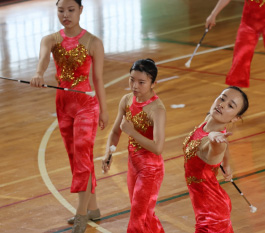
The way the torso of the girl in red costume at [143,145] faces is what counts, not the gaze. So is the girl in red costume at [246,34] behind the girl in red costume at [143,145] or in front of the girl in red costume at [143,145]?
behind

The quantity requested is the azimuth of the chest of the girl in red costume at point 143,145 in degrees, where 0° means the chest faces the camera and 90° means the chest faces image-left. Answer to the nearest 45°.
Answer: approximately 45°

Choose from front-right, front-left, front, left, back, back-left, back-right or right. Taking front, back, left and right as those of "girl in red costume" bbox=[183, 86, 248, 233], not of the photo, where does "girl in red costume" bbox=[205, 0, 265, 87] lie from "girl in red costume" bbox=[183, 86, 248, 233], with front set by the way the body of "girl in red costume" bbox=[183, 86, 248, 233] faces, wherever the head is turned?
back-right

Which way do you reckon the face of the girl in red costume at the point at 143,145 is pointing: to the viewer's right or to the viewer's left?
to the viewer's left

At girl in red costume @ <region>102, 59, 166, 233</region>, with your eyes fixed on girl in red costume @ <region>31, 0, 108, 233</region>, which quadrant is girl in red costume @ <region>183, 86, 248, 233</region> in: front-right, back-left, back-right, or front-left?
back-right

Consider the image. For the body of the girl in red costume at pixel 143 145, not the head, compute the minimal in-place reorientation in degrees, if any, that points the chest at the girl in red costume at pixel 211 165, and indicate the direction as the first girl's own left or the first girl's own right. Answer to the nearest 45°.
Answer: approximately 90° to the first girl's own left

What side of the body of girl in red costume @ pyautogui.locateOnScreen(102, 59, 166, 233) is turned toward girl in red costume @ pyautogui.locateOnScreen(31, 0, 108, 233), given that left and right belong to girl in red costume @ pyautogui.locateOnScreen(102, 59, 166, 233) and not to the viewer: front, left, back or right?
right

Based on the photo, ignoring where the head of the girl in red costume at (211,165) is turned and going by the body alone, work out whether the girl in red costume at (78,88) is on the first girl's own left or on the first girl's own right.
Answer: on the first girl's own right
